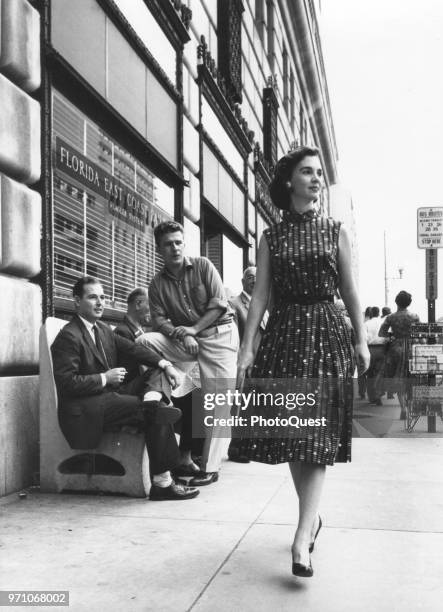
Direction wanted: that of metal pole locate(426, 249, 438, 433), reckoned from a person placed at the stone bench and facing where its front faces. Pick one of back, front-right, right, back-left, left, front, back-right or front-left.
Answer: front-left

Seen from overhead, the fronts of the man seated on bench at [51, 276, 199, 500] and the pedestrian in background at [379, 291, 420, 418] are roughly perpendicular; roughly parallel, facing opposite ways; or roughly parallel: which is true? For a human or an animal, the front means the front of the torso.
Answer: roughly perpendicular

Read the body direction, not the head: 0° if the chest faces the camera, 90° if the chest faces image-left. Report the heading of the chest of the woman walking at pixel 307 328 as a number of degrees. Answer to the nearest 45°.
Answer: approximately 0°

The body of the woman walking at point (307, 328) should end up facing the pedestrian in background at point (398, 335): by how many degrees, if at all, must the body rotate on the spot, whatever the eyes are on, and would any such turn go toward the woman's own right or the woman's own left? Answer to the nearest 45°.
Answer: approximately 180°

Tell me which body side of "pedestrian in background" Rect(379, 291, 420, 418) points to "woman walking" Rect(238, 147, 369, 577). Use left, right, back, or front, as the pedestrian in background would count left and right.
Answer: back

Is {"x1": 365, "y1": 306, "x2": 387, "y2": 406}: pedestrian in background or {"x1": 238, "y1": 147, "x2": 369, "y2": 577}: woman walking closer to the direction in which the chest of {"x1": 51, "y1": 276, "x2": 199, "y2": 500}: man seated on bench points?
the woman walking

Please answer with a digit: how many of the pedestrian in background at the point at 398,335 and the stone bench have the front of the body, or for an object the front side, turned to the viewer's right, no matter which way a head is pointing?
1

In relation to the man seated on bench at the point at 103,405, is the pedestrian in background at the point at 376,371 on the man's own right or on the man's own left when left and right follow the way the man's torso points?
on the man's own left

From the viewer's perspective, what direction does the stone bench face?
to the viewer's right

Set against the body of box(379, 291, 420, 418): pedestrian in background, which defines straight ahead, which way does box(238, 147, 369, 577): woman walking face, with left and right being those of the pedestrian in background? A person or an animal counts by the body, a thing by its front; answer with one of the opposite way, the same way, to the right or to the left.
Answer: the opposite way

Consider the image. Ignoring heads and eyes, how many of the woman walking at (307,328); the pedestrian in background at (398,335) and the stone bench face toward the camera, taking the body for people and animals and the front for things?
1

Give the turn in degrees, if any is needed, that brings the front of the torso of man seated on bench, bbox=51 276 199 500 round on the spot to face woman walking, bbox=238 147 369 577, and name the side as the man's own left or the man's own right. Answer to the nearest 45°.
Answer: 0° — they already face them

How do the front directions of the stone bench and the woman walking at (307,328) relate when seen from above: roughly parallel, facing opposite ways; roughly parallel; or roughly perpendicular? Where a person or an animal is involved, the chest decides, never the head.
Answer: roughly perpendicular

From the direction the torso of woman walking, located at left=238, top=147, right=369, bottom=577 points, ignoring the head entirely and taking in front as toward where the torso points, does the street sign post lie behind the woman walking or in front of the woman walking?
behind

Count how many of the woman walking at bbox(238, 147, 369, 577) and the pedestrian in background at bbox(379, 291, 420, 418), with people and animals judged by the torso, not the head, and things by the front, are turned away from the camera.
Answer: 1
